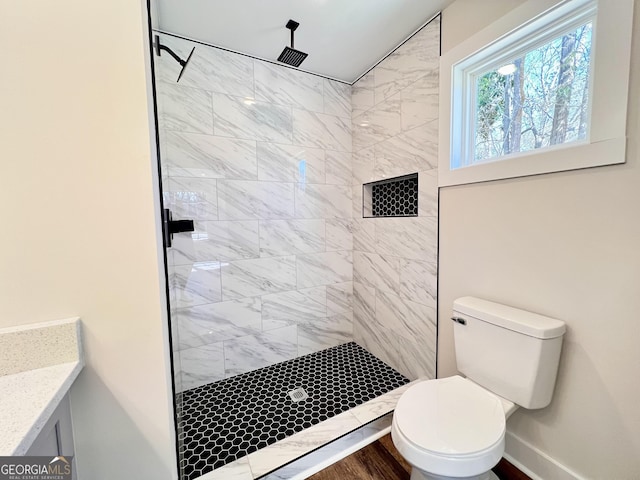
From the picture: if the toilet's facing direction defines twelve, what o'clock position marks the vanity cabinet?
The vanity cabinet is roughly at 12 o'clock from the toilet.

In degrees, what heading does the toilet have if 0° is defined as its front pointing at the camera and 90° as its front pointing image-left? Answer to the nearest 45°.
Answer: approximately 45°
